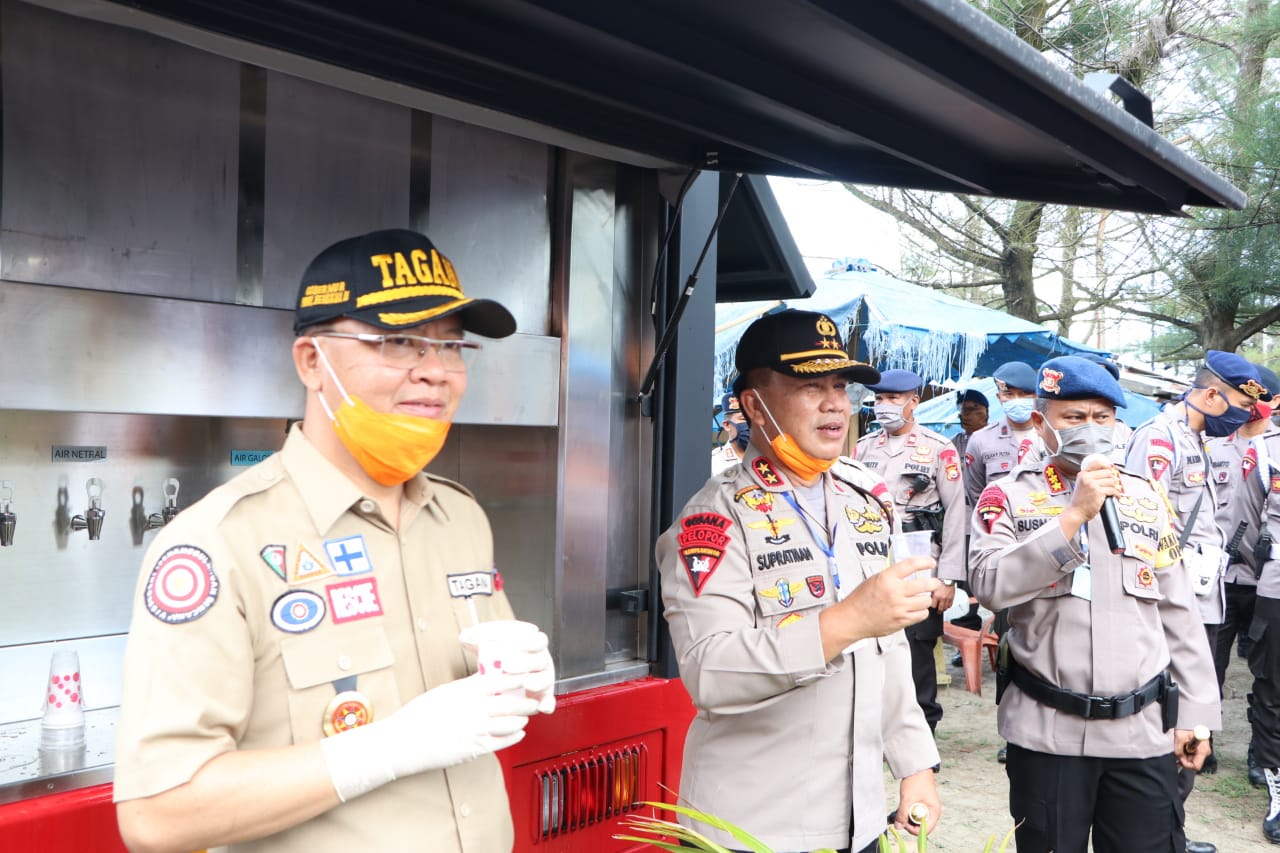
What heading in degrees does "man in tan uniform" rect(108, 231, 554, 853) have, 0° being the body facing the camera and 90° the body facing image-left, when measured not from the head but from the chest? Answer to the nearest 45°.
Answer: approximately 315°

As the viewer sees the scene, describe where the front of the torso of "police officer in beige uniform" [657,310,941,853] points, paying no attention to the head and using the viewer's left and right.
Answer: facing the viewer and to the right of the viewer

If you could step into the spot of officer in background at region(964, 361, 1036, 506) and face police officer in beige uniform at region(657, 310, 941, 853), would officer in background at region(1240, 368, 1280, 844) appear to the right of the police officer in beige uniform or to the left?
left

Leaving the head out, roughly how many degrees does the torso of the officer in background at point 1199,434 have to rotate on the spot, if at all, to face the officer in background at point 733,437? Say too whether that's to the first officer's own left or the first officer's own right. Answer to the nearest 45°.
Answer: approximately 135° to the first officer's own right

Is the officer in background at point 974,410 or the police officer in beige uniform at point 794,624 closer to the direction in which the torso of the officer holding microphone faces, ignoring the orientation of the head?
the police officer in beige uniform

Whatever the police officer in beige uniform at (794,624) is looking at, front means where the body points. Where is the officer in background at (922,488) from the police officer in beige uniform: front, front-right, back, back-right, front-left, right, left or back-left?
back-left

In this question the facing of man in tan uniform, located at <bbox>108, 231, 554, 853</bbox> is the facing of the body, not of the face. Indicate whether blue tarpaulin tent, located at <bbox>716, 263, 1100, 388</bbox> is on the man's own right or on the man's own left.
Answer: on the man's own left

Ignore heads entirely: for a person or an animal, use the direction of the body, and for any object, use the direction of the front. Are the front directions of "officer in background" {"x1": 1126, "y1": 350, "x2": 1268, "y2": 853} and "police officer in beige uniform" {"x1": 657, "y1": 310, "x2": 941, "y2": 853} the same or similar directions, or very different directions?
same or similar directions

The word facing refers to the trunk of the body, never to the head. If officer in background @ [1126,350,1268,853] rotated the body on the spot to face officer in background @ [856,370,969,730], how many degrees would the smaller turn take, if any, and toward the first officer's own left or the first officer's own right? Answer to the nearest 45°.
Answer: approximately 135° to the first officer's own right

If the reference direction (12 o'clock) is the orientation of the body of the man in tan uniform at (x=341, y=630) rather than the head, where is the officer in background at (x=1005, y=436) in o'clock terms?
The officer in background is roughly at 9 o'clock from the man in tan uniform.

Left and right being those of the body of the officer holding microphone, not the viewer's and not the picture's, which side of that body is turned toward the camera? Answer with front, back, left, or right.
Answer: front

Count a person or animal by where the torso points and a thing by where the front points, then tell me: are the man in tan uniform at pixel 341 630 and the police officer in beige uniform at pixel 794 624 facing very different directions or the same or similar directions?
same or similar directions

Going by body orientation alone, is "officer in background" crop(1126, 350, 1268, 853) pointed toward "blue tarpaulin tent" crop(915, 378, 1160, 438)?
no

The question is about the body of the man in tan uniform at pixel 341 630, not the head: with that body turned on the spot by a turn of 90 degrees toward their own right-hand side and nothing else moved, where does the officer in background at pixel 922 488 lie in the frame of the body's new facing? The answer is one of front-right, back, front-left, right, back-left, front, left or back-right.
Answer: back

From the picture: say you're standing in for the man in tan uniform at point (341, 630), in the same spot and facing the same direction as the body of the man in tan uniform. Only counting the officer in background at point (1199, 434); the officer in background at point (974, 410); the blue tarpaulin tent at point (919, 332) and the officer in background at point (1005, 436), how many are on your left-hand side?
4
